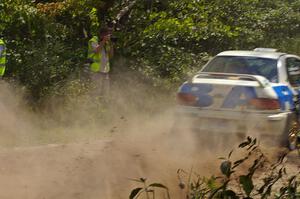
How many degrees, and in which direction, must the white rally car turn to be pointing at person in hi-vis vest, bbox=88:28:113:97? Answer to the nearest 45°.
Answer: approximately 90° to its left

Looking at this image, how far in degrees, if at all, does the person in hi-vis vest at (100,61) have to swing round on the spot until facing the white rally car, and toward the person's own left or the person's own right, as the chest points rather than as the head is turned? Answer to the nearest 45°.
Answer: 0° — they already face it

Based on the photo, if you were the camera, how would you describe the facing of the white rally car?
facing away from the viewer and to the right of the viewer

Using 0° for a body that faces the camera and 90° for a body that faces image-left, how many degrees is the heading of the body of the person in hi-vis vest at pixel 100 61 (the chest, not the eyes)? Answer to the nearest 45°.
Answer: approximately 315°
